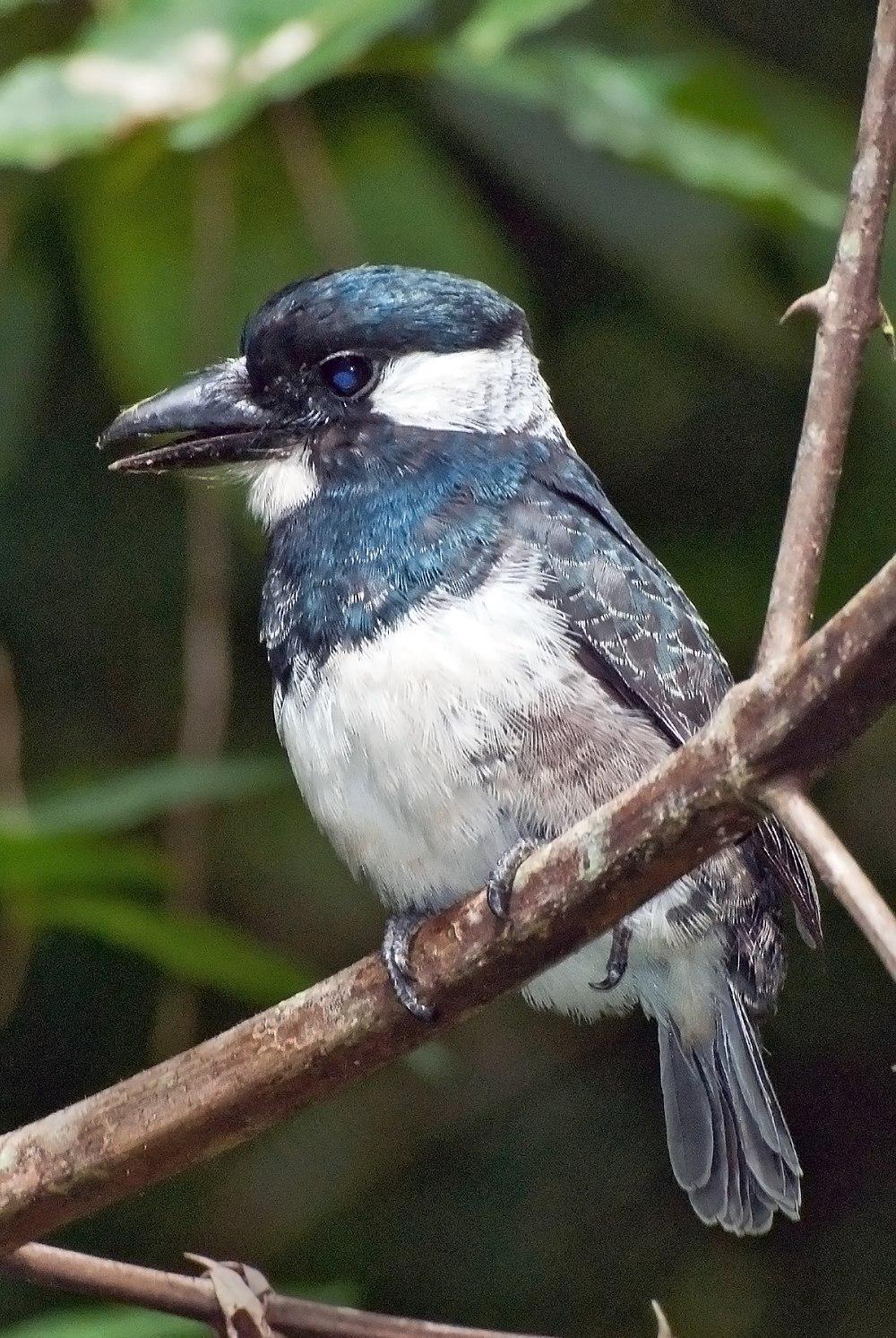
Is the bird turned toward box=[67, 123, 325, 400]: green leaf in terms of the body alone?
no

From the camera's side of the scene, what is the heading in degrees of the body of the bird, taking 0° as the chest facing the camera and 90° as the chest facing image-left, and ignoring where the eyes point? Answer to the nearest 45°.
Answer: approximately 45°

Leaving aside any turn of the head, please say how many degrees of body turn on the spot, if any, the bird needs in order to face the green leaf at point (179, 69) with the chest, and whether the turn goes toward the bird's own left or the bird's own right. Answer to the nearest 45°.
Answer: approximately 90° to the bird's own right

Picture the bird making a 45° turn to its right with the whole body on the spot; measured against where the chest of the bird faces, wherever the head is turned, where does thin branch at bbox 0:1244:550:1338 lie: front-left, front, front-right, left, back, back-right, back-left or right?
front

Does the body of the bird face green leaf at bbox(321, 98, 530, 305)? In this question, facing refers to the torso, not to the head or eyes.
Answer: no

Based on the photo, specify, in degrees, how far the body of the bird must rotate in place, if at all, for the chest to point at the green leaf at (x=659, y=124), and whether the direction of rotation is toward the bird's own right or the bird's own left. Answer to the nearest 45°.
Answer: approximately 135° to the bird's own right
